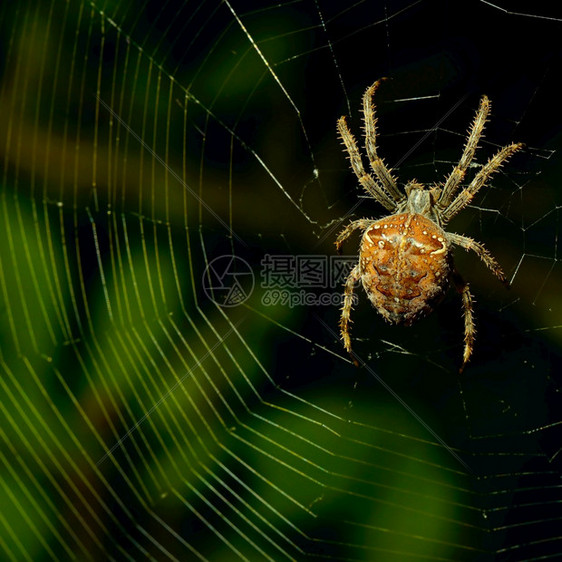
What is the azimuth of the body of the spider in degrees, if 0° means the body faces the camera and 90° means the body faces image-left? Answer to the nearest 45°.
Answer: approximately 180°
